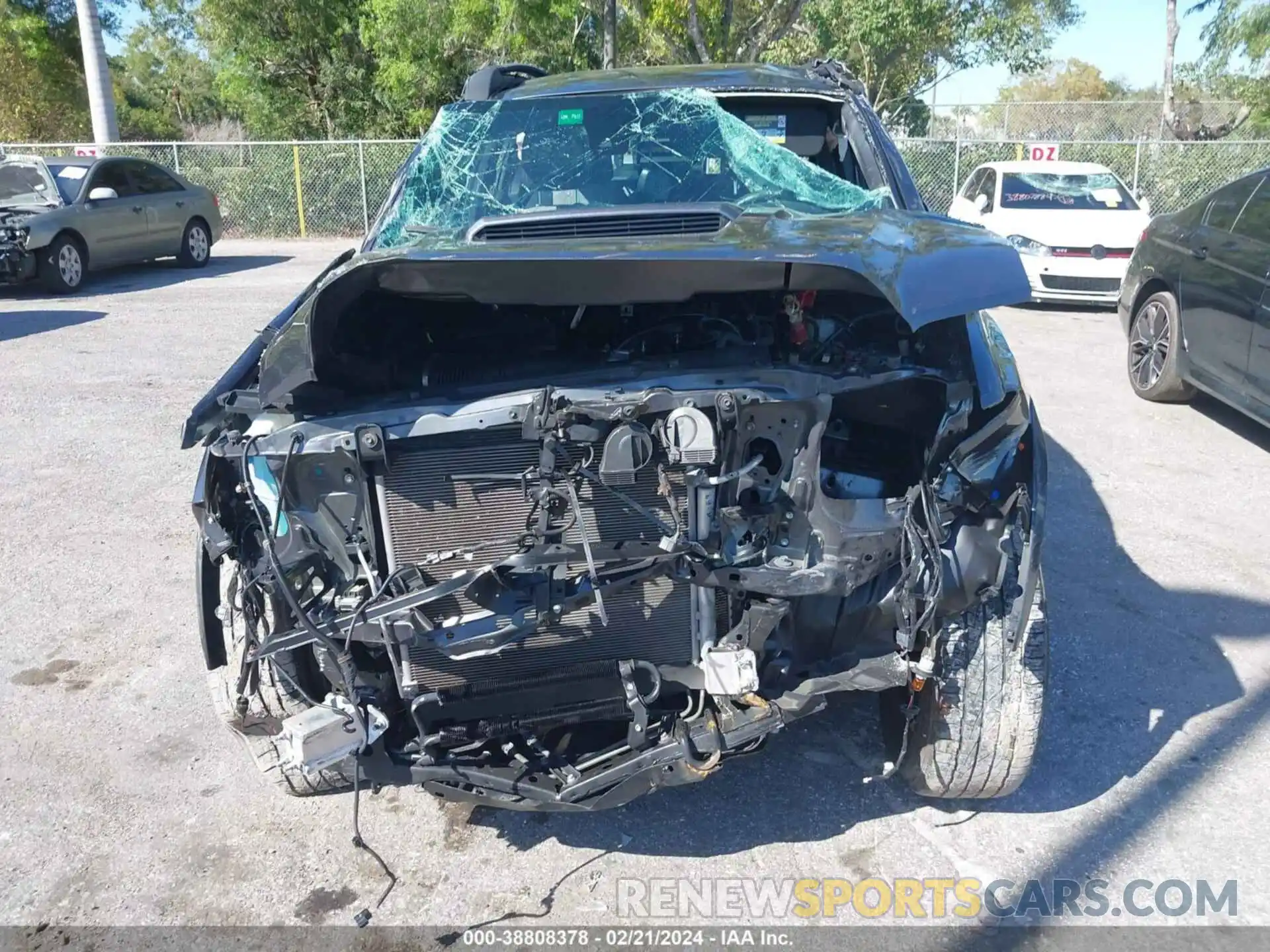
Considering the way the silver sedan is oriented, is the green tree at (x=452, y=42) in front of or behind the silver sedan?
behind

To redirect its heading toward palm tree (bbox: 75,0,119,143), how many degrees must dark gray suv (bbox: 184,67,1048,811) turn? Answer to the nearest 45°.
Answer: approximately 135° to its right

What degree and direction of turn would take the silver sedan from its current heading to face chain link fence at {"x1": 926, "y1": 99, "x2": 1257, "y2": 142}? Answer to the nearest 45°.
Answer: approximately 135° to its left

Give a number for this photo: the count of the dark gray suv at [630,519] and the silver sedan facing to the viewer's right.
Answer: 0

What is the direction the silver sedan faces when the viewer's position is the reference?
facing the viewer and to the left of the viewer

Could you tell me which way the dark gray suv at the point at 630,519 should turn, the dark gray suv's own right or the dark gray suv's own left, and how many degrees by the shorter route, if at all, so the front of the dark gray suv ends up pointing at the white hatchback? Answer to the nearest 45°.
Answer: approximately 135° to the dark gray suv's own left

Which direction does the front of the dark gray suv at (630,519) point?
toward the camera

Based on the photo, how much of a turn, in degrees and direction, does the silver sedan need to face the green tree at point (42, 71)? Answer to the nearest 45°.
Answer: approximately 135° to its right

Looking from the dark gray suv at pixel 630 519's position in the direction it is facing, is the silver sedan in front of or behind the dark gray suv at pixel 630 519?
behind
